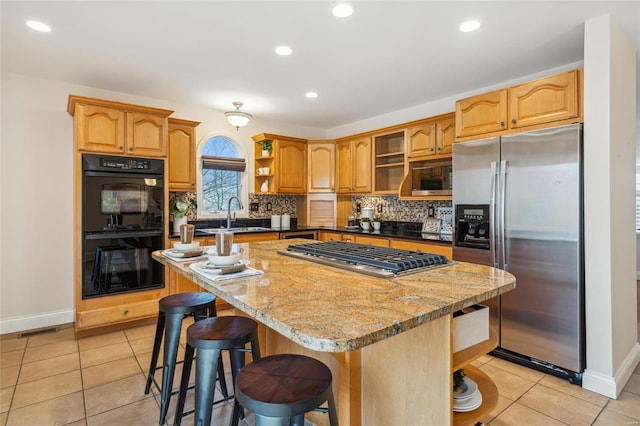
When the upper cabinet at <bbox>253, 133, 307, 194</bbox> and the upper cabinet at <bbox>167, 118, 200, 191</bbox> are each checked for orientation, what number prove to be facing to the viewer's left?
0

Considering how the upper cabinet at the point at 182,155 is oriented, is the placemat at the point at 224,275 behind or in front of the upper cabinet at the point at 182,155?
in front

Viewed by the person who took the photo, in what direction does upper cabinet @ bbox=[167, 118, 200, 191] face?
facing the viewer

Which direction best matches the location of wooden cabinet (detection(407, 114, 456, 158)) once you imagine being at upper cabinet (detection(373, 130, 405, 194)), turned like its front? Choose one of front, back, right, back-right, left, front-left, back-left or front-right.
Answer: left

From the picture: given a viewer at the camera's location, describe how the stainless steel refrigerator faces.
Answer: facing the viewer and to the left of the viewer

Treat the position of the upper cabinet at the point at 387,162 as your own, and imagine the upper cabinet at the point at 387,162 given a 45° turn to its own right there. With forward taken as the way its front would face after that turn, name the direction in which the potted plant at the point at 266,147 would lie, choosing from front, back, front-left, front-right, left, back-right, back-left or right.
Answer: front

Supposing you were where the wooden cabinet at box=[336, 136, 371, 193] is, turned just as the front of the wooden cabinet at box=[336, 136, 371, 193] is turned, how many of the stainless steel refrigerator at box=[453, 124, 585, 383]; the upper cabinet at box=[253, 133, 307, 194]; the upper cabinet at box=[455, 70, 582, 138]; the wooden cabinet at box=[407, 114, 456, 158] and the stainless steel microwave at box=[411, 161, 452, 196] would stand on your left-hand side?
4
